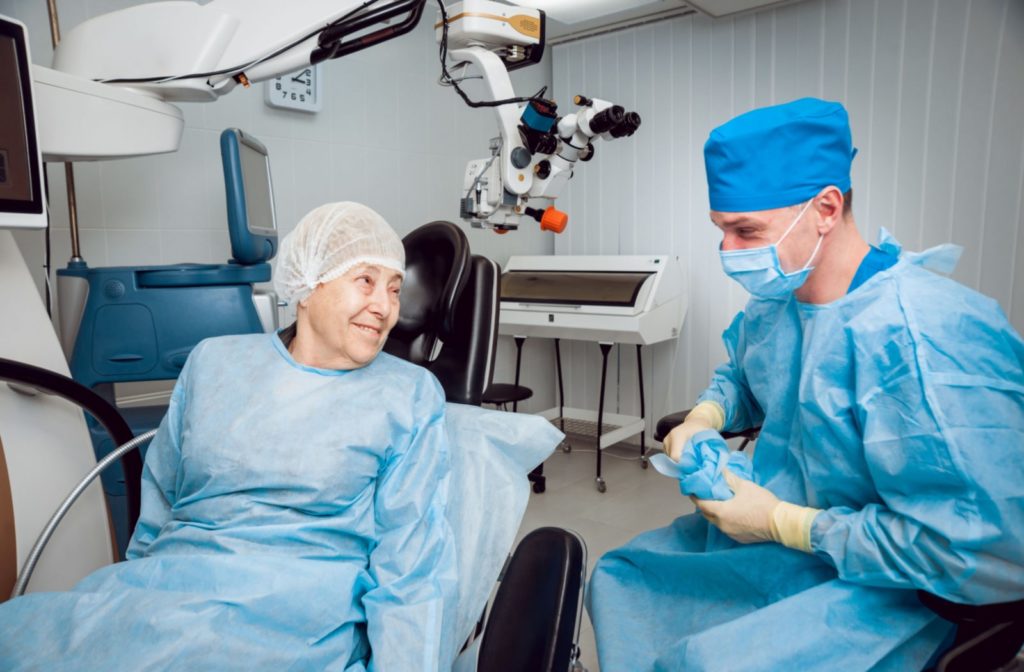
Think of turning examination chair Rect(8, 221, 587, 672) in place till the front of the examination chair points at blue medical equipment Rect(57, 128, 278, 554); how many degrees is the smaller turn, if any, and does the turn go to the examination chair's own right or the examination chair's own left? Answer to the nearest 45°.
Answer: approximately 90° to the examination chair's own right

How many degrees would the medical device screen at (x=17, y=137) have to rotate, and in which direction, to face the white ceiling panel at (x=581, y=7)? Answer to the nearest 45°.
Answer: approximately 90° to its left

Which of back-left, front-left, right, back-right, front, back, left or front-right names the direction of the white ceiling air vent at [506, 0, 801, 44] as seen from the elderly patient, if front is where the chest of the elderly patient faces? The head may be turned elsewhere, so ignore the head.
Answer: back

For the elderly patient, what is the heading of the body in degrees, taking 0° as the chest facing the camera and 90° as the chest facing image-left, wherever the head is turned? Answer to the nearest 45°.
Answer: approximately 45°

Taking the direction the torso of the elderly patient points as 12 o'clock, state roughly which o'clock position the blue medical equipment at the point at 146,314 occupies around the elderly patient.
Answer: The blue medical equipment is roughly at 4 o'clock from the elderly patient.

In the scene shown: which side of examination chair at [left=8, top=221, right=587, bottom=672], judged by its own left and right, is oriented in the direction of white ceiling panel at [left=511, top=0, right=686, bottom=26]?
back

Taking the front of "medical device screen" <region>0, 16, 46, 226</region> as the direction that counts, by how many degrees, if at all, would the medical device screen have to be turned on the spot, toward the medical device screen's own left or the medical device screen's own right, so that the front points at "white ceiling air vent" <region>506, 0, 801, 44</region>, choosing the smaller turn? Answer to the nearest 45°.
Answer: approximately 90° to the medical device screen's own left

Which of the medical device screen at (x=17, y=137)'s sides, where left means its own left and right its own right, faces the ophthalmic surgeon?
front

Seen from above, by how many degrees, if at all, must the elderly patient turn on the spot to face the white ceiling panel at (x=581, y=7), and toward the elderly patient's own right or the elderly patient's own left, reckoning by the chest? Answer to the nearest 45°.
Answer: approximately 180°

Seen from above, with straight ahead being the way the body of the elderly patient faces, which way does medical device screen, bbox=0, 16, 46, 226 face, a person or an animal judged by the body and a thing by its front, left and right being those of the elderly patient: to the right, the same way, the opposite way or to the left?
to the left

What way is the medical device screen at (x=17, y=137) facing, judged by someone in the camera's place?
facing the viewer and to the right of the viewer
